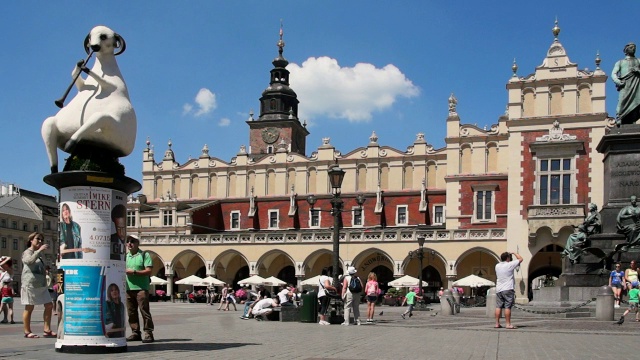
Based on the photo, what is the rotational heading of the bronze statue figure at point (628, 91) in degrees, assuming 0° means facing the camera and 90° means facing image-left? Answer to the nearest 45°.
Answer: approximately 0°

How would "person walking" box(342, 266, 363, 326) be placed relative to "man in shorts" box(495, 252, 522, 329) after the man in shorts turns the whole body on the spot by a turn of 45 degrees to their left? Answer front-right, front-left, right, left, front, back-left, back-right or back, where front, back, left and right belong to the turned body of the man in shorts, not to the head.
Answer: front-left

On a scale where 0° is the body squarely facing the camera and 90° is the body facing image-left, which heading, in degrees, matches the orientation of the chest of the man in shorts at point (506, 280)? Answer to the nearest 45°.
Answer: approximately 225°

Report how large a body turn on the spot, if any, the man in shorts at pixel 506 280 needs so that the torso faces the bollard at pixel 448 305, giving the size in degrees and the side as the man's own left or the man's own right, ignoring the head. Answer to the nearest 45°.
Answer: approximately 45° to the man's own left

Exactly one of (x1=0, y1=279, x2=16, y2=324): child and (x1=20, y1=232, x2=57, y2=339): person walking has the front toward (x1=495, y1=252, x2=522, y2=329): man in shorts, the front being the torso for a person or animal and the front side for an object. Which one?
the person walking

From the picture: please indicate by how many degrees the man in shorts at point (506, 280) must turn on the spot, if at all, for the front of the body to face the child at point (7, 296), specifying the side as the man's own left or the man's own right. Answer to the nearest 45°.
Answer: approximately 135° to the man's own left

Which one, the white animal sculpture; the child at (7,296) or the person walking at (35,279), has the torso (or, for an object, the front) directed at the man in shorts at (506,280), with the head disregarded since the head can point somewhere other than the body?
the person walking

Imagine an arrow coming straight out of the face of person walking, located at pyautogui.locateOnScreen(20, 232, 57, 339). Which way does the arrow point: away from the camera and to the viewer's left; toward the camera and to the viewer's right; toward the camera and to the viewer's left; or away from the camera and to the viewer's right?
toward the camera and to the viewer's right
